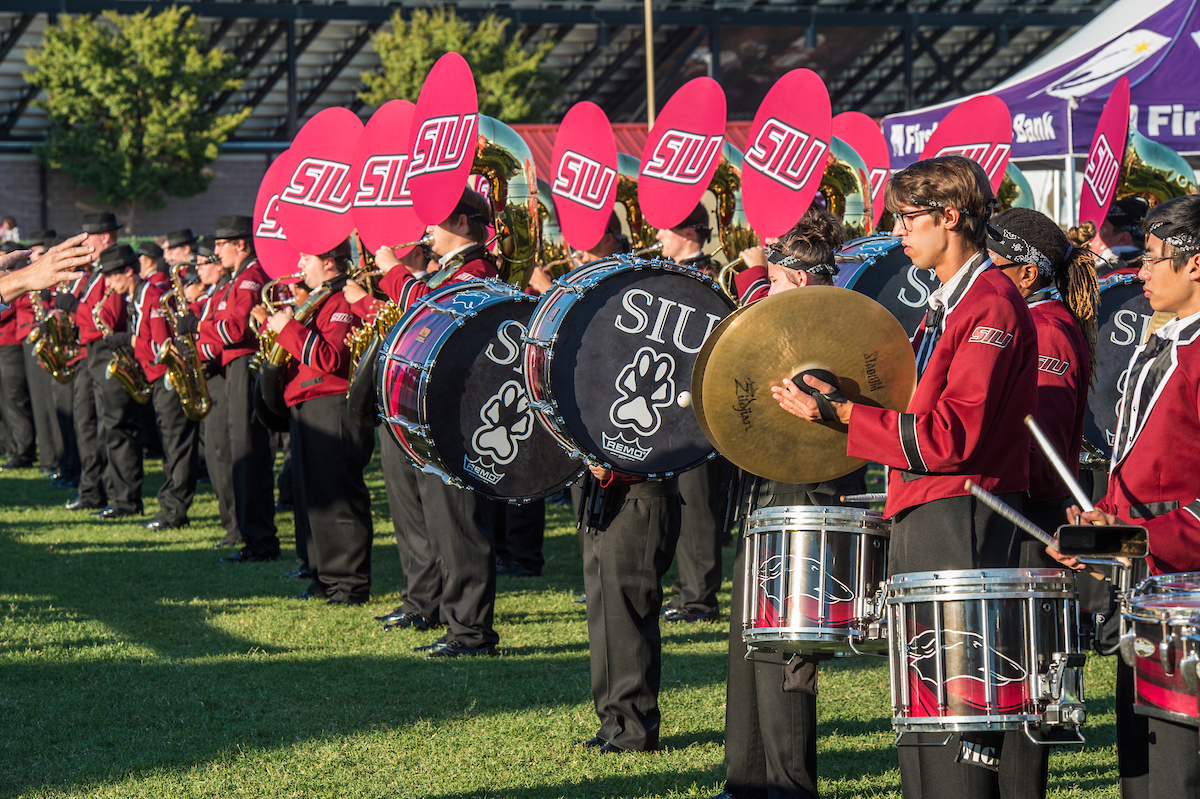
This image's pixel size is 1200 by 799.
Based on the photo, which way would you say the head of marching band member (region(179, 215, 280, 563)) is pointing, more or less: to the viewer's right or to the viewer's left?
to the viewer's left

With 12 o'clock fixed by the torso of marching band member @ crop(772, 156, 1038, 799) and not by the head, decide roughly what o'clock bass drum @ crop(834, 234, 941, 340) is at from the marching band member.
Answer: The bass drum is roughly at 3 o'clock from the marching band member.

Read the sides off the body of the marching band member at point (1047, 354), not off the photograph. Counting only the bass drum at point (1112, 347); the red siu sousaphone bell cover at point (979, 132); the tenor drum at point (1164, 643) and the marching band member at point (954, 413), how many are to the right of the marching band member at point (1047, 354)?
2

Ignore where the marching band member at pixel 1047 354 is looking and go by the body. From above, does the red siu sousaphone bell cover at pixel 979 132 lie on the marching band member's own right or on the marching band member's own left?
on the marching band member's own right

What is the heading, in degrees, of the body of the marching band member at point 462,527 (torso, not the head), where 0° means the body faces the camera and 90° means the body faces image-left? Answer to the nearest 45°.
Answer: approximately 90°

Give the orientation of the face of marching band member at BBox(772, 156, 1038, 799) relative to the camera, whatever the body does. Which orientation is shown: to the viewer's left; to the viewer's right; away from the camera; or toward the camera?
to the viewer's left

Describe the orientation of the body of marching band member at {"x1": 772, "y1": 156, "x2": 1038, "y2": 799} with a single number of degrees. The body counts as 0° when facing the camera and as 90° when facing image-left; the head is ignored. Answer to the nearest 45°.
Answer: approximately 90°

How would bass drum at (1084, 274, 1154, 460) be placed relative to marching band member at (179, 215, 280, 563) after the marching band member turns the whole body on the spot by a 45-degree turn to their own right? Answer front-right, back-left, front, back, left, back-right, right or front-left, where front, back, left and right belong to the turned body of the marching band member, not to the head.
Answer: back

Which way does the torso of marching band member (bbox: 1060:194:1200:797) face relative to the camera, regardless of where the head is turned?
to the viewer's left

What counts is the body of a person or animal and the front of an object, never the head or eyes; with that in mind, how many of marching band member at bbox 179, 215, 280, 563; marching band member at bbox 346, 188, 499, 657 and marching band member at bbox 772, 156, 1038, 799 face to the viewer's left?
3

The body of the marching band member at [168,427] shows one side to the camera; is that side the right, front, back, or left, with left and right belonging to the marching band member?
left

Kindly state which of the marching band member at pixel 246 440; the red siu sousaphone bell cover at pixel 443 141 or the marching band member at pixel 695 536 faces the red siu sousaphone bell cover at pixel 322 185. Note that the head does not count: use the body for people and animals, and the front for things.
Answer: the marching band member at pixel 695 536

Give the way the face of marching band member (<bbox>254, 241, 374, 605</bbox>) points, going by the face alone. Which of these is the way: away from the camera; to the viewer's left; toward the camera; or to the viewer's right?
to the viewer's left

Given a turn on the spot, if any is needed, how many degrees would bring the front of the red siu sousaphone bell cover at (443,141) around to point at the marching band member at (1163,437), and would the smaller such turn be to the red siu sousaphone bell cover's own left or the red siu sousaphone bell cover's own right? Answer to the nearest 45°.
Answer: approximately 90° to the red siu sousaphone bell cover's own left

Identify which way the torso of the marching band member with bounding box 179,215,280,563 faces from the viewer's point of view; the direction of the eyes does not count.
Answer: to the viewer's left
